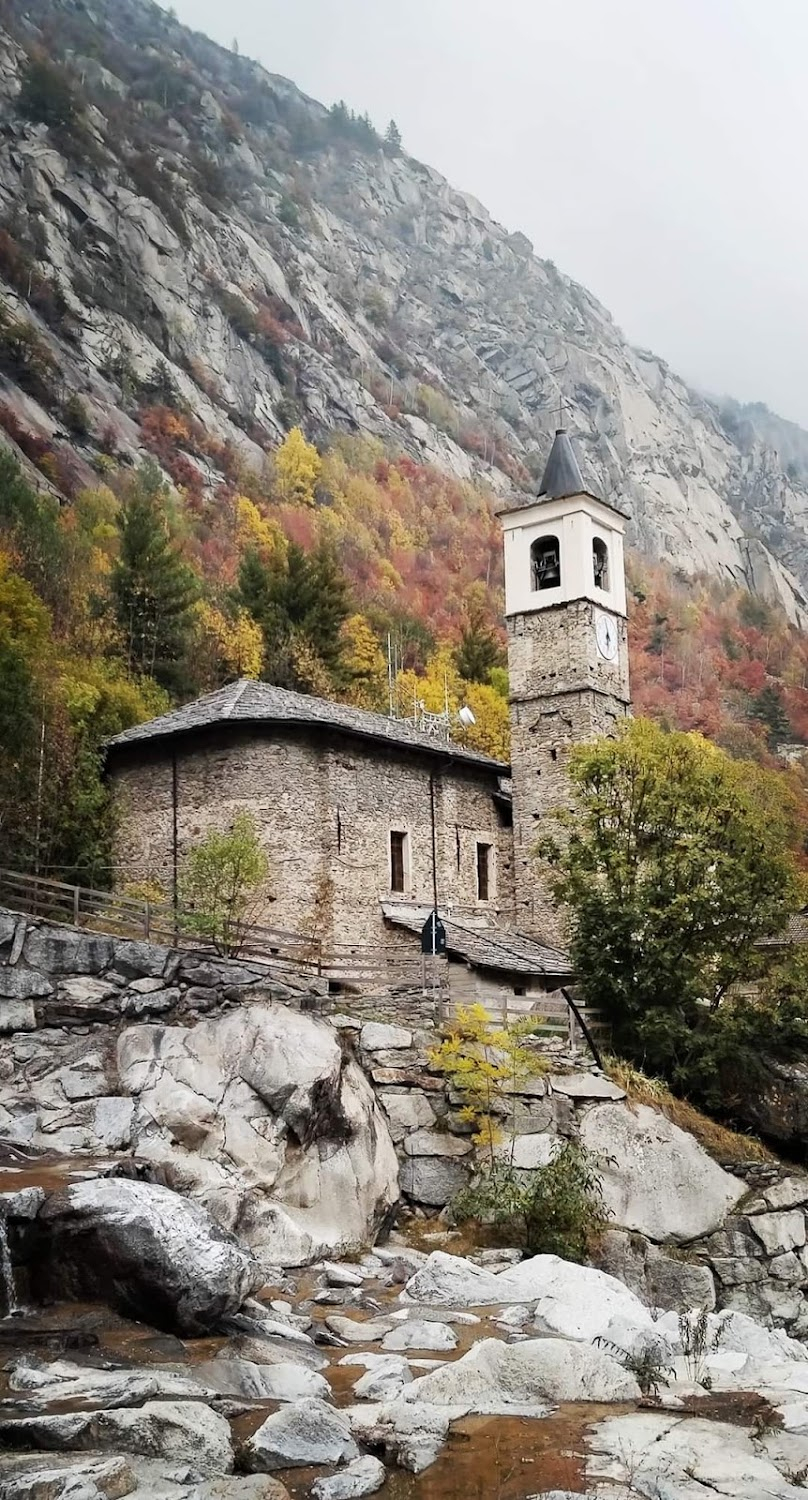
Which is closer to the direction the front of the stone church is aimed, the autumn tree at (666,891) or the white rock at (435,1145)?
the autumn tree

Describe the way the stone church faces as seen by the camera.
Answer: facing away from the viewer and to the right of the viewer

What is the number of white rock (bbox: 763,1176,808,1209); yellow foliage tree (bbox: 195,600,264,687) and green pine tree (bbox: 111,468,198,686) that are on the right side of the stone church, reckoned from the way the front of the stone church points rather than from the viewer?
1
